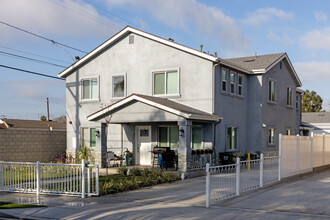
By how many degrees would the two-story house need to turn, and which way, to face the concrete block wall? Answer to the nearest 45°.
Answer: approximately 45° to its right

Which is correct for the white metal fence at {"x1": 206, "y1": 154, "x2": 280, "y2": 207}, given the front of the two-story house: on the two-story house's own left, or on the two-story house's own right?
on the two-story house's own left

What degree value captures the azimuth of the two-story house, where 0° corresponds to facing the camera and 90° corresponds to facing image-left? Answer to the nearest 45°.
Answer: approximately 45°

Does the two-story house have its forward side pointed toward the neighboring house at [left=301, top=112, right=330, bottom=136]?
no

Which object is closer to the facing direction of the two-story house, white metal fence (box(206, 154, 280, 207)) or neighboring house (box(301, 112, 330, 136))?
the white metal fence

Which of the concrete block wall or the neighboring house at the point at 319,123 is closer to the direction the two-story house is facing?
the concrete block wall
